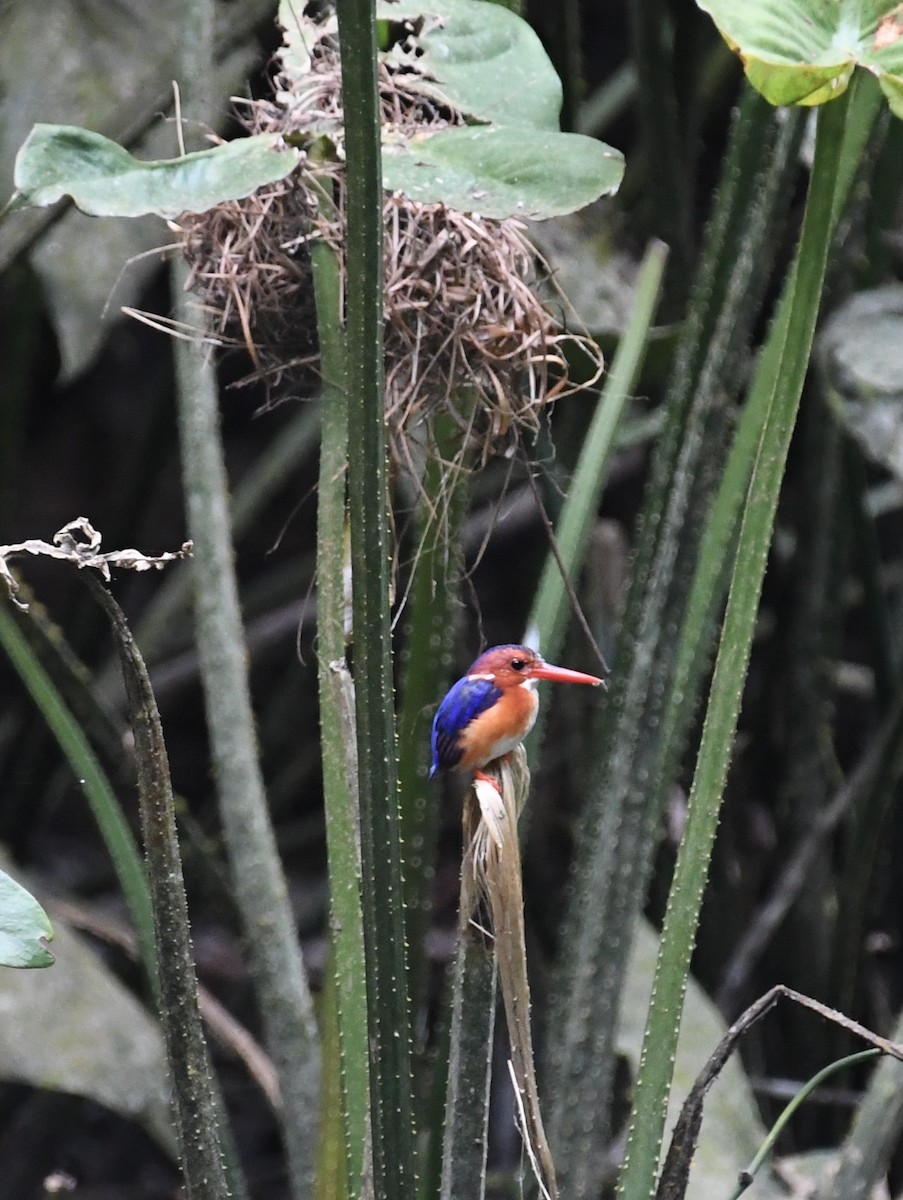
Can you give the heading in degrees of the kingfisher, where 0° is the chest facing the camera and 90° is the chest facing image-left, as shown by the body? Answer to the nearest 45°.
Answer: approximately 270°
